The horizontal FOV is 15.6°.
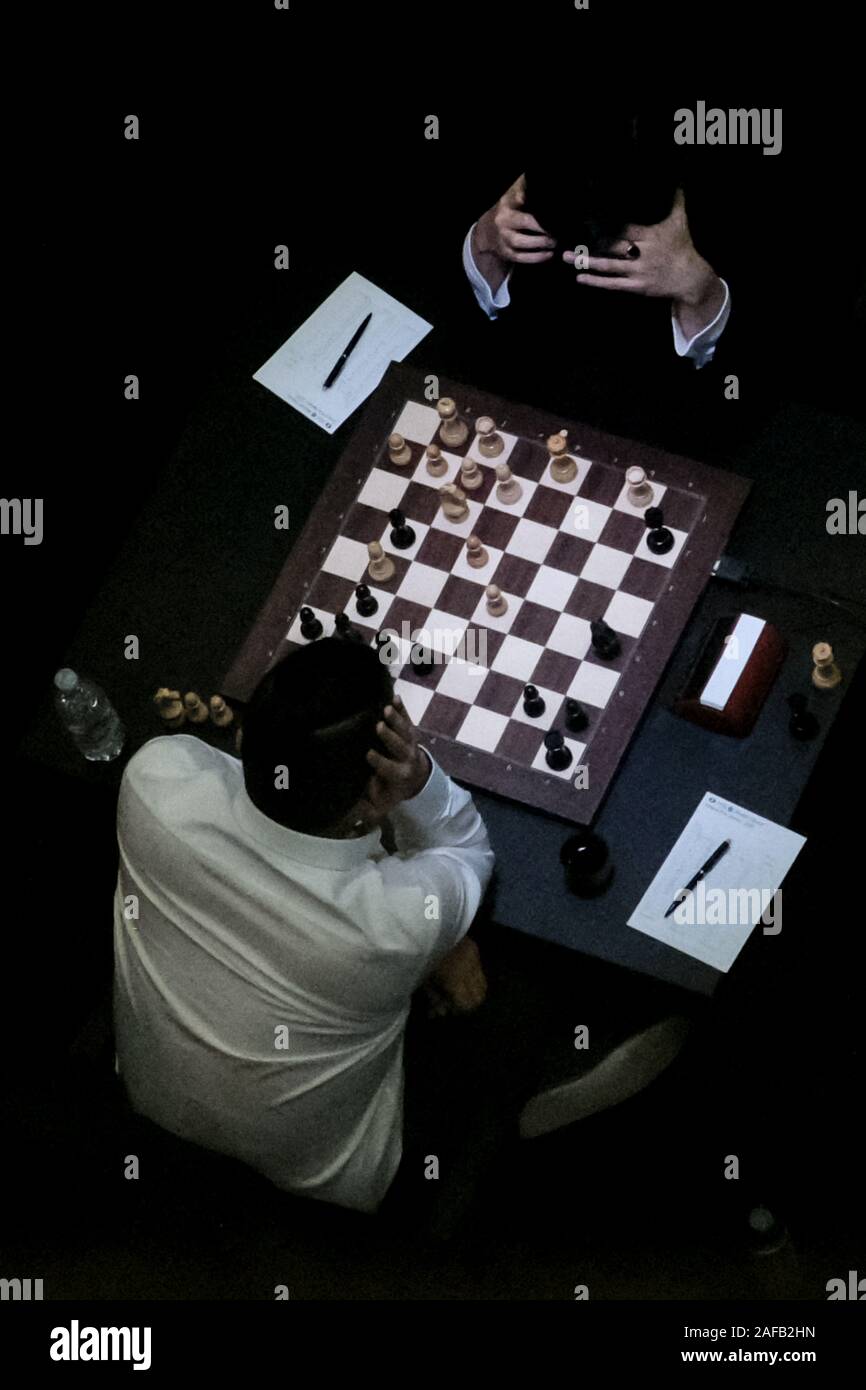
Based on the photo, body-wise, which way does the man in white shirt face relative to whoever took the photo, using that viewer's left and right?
facing away from the viewer and to the right of the viewer

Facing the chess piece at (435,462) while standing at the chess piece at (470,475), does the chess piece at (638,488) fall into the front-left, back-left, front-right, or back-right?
back-right

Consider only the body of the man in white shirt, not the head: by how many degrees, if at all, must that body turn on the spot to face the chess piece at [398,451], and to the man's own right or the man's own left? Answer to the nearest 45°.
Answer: approximately 45° to the man's own left

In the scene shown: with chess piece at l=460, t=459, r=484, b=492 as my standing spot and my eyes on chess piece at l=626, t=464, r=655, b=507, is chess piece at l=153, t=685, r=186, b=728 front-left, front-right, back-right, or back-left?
back-right

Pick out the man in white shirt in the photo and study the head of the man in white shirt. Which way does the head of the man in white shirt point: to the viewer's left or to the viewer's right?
to the viewer's right
